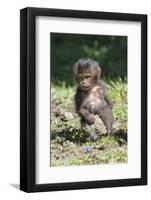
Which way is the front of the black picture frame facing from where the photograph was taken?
facing the viewer and to the right of the viewer
